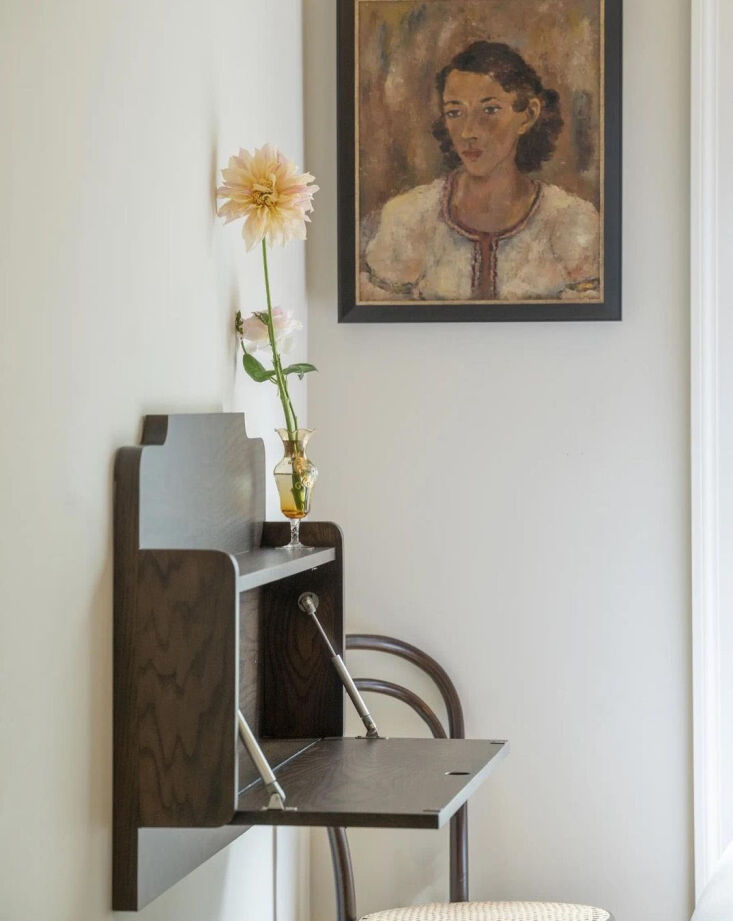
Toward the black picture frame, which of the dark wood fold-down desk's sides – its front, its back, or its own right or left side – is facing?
left

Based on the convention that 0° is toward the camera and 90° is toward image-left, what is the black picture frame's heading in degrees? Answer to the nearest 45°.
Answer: approximately 0°

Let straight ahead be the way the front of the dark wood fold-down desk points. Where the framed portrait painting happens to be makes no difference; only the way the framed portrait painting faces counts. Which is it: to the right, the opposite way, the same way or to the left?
to the right

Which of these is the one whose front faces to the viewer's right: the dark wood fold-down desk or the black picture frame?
the dark wood fold-down desk

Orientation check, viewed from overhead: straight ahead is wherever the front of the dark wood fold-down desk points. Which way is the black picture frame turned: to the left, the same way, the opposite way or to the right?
to the right

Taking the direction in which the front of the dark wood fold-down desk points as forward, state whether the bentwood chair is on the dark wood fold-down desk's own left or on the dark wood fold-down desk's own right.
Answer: on the dark wood fold-down desk's own left

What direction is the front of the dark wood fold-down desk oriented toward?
to the viewer's right

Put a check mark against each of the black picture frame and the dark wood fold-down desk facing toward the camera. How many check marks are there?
1
